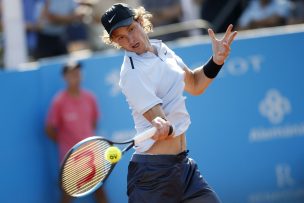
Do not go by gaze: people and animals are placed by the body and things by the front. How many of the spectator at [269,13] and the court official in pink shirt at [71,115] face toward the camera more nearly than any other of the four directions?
2

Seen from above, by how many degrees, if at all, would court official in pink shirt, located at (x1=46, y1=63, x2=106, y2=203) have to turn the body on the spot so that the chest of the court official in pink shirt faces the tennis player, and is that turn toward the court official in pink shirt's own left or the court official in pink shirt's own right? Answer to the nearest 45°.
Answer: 0° — they already face them

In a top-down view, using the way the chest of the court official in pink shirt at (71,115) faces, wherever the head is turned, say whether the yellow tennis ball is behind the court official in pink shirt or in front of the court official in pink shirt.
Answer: in front

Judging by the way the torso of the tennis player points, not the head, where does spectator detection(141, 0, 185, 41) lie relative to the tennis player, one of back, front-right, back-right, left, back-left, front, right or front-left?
back-left

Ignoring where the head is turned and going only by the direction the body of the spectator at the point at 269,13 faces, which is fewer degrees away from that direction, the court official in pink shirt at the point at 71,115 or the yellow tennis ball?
the yellow tennis ball

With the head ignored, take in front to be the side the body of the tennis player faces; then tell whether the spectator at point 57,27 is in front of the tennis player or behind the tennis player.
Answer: behind

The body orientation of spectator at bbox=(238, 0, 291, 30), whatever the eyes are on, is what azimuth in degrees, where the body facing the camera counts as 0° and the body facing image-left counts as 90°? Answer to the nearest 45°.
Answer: approximately 0°

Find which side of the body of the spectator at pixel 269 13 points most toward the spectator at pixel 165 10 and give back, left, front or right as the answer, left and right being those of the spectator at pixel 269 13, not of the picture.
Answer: right

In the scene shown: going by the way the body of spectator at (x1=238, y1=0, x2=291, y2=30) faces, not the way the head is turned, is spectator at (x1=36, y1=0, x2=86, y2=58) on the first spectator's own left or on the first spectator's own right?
on the first spectator's own right

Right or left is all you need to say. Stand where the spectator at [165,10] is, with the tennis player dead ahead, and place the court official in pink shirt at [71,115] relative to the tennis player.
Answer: right

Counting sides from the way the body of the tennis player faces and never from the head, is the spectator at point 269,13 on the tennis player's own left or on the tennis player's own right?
on the tennis player's own left

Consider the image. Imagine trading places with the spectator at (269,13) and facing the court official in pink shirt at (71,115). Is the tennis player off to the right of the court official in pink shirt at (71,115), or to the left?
left
